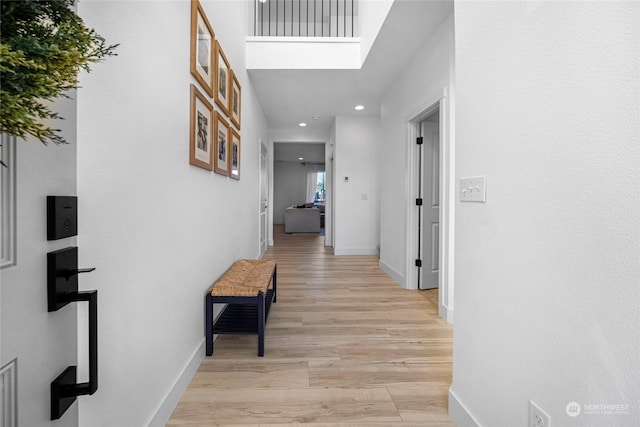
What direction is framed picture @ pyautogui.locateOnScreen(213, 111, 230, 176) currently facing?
to the viewer's right

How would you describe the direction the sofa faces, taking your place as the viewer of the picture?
facing away from the viewer

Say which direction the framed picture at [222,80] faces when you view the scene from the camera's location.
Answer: facing to the right of the viewer

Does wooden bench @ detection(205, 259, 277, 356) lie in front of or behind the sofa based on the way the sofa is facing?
behind

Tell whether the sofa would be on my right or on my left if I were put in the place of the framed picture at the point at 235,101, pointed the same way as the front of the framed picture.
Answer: on my left

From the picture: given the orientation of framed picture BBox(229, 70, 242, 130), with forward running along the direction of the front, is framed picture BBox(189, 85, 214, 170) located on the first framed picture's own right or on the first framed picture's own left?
on the first framed picture's own right

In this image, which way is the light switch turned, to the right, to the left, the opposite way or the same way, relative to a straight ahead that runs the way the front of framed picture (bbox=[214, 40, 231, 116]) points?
the opposite way

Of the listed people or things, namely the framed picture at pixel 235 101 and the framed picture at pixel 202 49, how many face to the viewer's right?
2

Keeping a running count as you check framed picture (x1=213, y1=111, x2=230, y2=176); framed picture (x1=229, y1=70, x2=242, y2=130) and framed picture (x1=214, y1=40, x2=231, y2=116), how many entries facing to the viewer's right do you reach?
3

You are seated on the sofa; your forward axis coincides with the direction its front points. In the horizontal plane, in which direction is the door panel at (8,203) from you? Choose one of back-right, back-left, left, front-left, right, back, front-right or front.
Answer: back

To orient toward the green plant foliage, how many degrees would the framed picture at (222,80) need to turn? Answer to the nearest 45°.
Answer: approximately 90° to its right

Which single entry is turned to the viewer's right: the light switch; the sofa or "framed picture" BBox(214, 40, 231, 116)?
the framed picture

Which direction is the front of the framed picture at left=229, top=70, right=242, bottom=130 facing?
to the viewer's right

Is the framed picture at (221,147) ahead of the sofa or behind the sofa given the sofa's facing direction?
behind

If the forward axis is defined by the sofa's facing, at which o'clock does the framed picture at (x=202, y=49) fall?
The framed picture is roughly at 6 o'clock from the sofa.

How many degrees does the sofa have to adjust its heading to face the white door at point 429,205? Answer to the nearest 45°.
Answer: approximately 180°

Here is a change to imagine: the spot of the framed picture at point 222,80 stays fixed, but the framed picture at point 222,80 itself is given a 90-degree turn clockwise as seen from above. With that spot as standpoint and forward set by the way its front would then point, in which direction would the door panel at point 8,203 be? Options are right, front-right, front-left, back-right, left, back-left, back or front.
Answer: front
